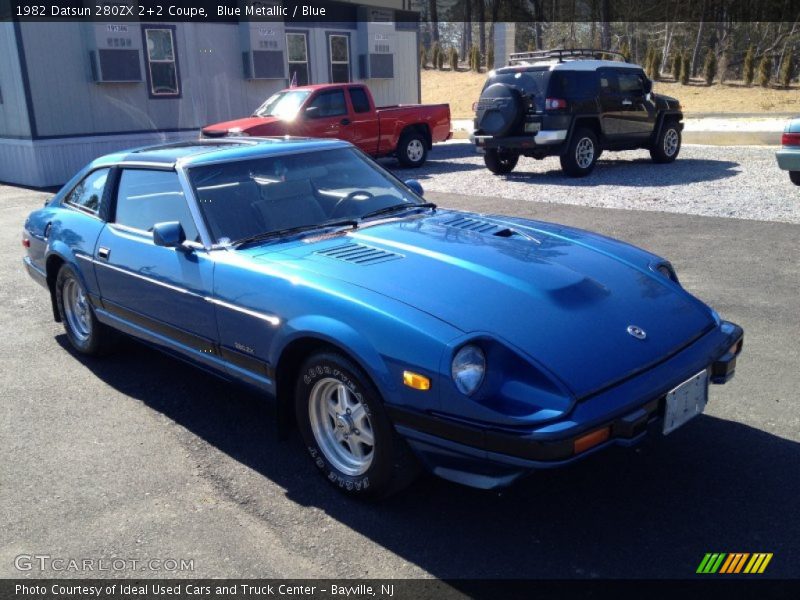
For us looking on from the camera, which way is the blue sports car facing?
facing the viewer and to the right of the viewer

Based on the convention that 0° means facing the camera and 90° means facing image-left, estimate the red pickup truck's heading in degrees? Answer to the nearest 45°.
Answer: approximately 45°

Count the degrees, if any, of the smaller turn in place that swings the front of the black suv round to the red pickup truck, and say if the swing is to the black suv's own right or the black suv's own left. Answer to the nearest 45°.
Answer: approximately 135° to the black suv's own left

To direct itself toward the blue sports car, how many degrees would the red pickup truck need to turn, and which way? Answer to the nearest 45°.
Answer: approximately 45° to its left

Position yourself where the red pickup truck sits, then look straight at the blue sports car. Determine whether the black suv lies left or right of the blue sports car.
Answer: left

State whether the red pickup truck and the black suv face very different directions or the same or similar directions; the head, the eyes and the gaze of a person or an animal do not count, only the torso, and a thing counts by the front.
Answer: very different directions

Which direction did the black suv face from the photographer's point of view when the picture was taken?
facing away from the viewer and to the right of the viewer

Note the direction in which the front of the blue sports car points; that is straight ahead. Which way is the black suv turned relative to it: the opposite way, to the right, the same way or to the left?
to the left

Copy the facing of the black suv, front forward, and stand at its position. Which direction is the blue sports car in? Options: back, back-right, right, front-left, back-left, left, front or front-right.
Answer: back-right

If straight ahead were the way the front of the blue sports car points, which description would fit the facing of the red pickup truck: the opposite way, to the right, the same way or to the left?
to the right

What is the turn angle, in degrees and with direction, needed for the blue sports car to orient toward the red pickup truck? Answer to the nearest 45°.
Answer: approximately 135° to its left

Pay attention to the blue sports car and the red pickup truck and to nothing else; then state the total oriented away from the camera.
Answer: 0

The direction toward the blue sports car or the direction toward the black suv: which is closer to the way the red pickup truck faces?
the blue sports car

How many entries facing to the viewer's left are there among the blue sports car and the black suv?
0
